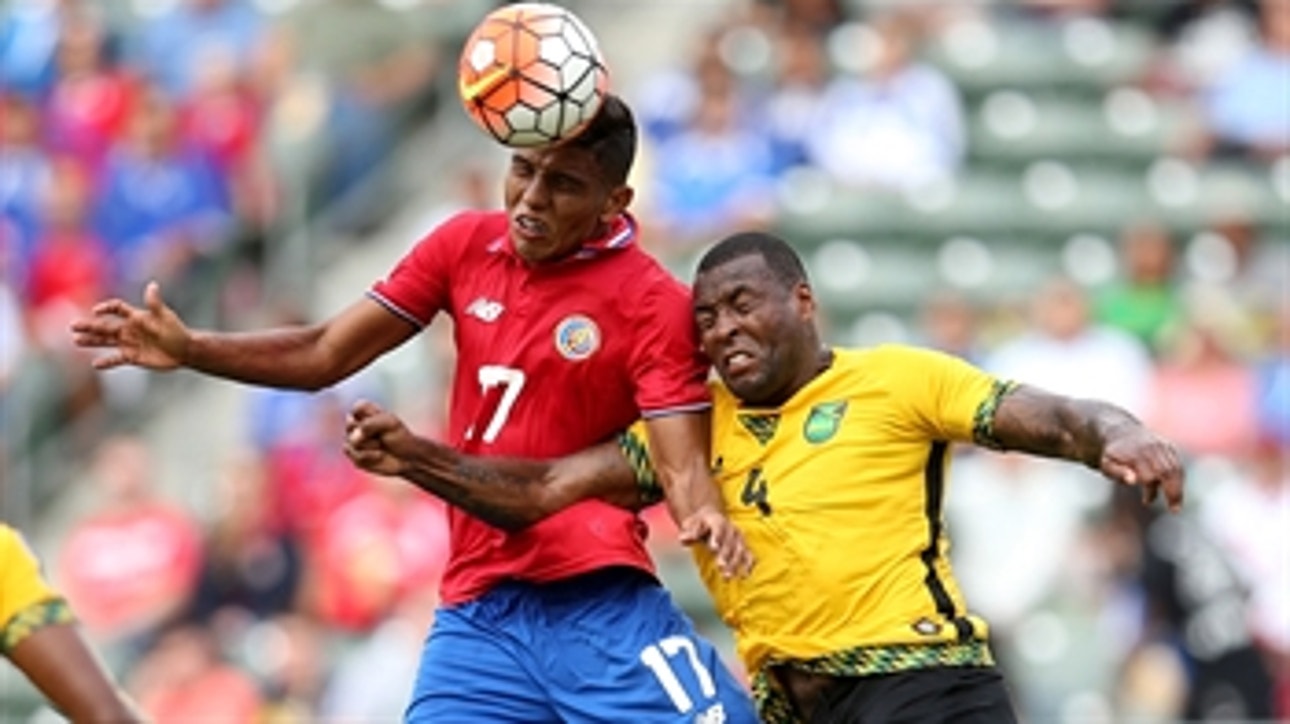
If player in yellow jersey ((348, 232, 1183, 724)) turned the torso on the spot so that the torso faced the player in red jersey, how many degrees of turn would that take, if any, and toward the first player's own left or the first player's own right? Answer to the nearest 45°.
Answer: approximately 45° to the first player's own right

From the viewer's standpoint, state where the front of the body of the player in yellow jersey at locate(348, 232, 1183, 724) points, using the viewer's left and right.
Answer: facing the viewer and to the left of the viewer

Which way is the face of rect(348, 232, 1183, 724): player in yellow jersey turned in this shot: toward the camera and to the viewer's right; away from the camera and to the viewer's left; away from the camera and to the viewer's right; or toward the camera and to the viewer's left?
toward the camera and to the viewer's left
